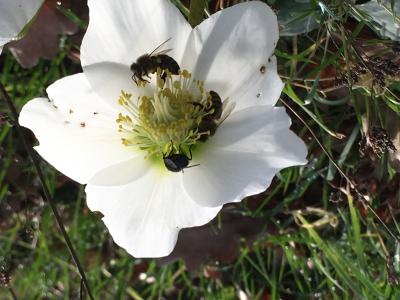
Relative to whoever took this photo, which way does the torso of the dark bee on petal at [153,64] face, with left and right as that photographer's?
facing to the left of the viewer
